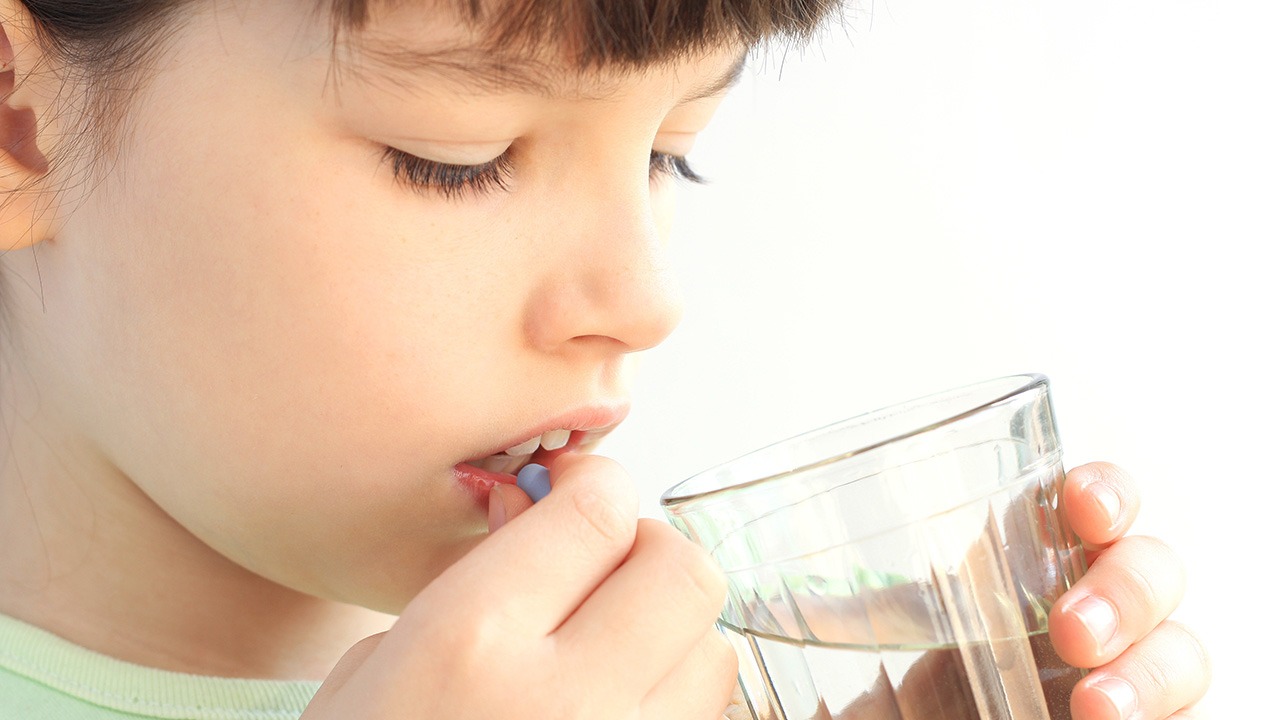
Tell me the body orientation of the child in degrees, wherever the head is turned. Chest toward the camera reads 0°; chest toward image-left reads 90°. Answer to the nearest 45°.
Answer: approximately 315°
